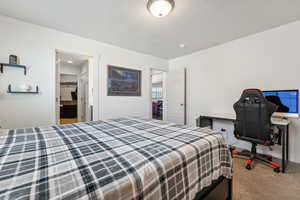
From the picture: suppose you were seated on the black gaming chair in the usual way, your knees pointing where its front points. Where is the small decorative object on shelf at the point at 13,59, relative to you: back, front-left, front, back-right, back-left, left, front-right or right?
back

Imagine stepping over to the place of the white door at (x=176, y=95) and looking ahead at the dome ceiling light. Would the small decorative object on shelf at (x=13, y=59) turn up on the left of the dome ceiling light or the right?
right

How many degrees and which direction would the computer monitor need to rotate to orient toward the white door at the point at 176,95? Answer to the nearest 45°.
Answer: approximately 90° to its right

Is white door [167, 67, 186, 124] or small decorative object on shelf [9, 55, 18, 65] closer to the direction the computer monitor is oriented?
the small decorative object on shelf

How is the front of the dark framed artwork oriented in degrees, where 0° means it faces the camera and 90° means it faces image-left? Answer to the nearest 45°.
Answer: approximately 315°

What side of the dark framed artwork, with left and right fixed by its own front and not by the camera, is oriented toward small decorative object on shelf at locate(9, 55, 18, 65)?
right

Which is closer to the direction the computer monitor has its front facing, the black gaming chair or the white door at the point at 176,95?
the black gaming chair

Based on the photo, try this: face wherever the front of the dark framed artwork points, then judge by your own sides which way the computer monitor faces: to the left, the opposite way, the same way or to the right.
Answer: to the right

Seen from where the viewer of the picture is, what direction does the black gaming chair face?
facing away from the viewer and to the right of the viewer

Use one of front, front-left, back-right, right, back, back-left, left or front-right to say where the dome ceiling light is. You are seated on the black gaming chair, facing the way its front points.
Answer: back
